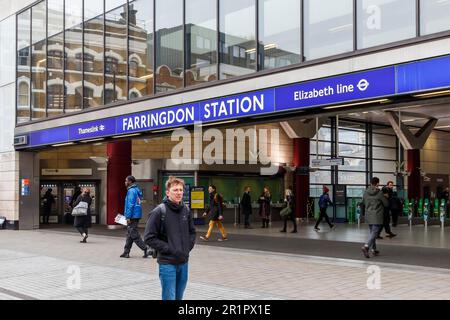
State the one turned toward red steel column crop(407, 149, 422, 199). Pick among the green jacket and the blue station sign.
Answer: the green jacket

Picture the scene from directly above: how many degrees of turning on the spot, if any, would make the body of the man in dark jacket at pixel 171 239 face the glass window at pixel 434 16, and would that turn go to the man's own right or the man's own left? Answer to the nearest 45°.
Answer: approximately 90° to the man's own left

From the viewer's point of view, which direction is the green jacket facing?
away from the camera

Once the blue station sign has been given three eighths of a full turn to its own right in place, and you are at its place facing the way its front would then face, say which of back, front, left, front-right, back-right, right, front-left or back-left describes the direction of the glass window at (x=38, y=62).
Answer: front-left

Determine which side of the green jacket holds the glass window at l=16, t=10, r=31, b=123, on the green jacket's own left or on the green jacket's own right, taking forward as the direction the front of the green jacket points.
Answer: on the green jacket's own left

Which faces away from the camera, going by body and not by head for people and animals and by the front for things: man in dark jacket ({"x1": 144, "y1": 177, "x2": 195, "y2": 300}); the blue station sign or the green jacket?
the green jacket
